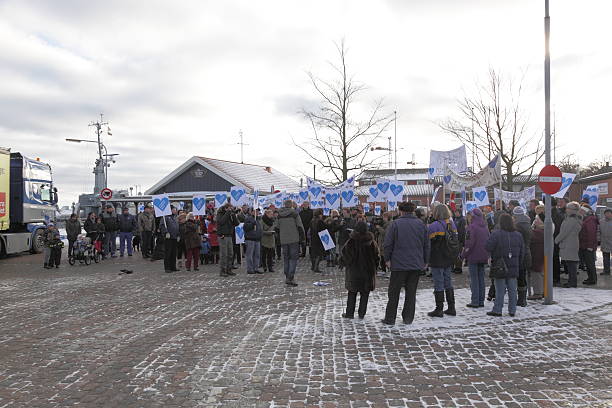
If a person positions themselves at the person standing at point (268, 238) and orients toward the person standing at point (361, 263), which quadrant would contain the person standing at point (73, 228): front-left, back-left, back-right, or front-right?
back-right

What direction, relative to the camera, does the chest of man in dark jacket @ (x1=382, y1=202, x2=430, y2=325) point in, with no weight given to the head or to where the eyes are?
away from the camera

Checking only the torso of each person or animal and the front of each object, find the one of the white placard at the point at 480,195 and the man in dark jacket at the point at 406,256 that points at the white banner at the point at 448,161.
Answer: the man in dark jacket

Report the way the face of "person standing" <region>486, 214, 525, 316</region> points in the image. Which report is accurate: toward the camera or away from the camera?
away from the camera

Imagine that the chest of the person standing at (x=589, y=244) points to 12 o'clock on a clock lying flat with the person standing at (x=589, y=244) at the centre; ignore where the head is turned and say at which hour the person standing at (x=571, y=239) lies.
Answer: the person standing at (x=571, y=239) is roughly at 10 o'clock from the person standing at (x=589, y=244).

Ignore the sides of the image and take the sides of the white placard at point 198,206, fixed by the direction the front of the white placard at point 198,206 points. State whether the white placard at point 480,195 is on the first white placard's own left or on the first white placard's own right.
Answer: on the first white placard's own left
